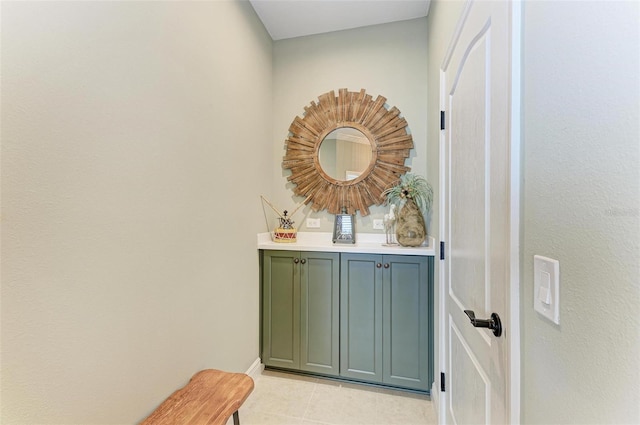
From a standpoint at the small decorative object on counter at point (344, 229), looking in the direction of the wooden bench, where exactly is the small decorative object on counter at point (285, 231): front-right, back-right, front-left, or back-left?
front-right

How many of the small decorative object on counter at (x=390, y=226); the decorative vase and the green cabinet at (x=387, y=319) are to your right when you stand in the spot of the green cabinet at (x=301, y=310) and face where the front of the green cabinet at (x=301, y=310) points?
0

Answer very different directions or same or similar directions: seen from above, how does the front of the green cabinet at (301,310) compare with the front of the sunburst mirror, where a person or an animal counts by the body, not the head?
same or similar directions

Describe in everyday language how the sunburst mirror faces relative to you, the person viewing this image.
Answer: facing the viewer

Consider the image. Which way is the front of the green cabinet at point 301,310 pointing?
toward the camera

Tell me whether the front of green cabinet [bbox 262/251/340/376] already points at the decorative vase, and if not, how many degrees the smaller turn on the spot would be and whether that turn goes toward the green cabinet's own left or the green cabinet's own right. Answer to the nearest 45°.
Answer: approximately 90° to the green cabinet's own left

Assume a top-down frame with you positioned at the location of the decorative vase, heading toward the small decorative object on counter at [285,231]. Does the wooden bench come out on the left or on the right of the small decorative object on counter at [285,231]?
left

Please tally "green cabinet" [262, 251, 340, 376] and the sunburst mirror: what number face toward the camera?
2

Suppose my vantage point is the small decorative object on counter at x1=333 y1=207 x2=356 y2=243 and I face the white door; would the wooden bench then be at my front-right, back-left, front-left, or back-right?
front-right

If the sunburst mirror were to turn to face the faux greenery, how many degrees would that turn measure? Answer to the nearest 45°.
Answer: approximately 45° to its left
